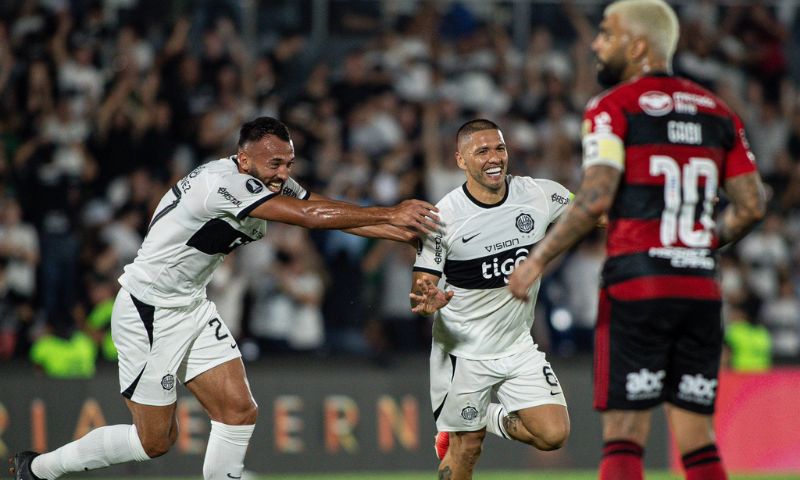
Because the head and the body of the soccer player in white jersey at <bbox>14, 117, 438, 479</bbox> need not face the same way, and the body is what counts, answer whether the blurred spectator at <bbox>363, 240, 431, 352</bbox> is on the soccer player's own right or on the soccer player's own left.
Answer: on the soccer player's own left

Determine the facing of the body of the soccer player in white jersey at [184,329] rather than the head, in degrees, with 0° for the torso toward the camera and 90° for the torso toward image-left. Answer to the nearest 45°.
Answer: approximately 270°

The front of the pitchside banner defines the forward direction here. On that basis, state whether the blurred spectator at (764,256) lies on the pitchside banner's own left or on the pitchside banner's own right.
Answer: on the pitchside banner's own left

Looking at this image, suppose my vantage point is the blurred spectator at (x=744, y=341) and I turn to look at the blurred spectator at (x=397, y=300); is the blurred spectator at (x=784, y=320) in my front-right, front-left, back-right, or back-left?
back-right

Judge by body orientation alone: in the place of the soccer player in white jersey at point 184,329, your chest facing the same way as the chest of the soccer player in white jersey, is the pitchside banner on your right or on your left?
on your left

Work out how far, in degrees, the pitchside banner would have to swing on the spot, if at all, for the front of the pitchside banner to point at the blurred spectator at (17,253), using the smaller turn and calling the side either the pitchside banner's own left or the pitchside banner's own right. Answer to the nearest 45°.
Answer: approximately 90° to the pitchside banner's own right

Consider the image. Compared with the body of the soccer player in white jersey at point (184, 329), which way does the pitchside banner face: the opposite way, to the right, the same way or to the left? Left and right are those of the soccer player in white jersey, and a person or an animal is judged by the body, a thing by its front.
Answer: to the right

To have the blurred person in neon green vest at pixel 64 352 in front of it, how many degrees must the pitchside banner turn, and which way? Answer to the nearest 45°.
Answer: approximately 90° to its right

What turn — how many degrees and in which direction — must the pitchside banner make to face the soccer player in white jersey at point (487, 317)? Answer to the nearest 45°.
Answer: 0° — it already faces them

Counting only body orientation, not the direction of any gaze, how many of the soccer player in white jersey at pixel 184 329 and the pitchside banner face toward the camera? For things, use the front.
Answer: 1

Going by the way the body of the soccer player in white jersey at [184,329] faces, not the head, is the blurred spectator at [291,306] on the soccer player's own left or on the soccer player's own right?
on the soccer player's own left

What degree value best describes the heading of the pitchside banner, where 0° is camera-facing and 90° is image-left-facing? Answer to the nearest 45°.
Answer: approximately 0°

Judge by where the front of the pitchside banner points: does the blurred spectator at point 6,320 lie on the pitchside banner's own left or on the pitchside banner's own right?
on the pitchside banner's own right
